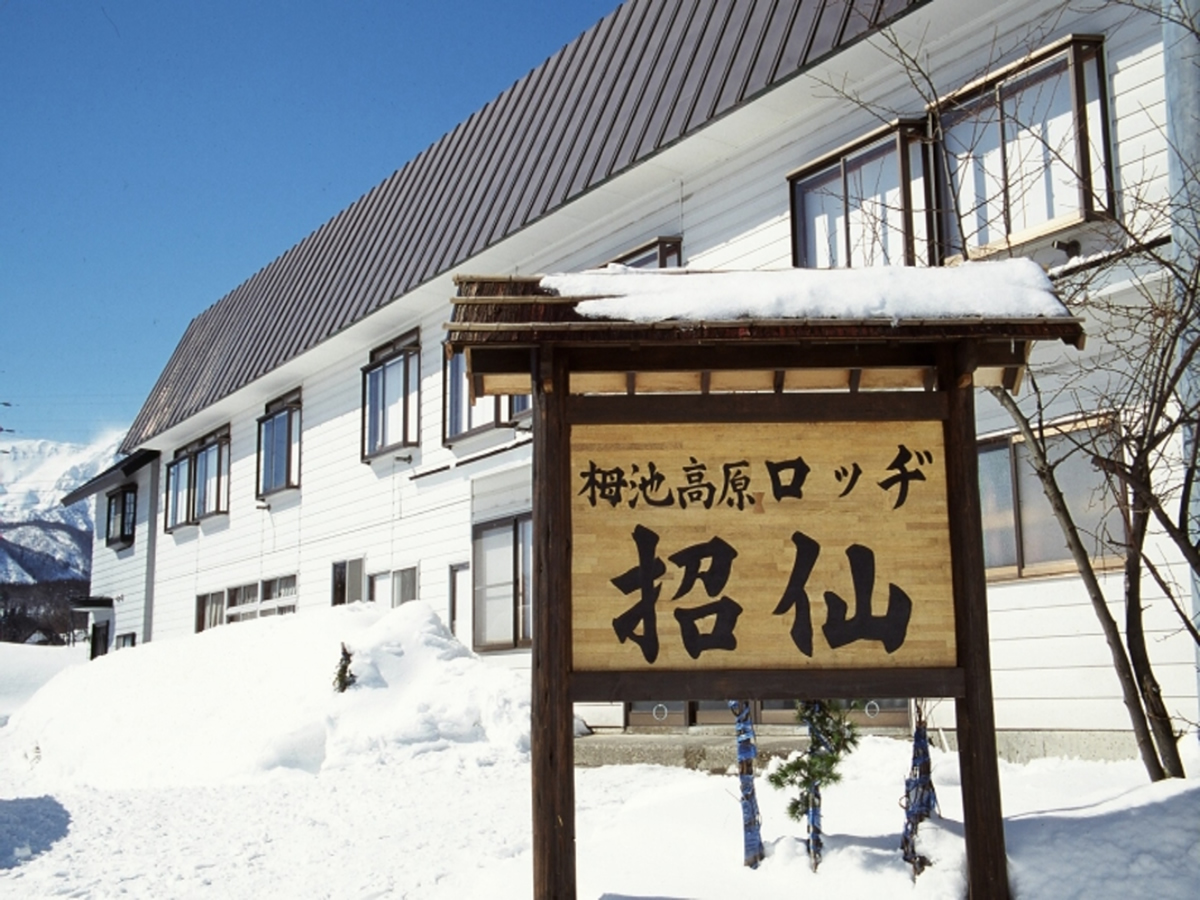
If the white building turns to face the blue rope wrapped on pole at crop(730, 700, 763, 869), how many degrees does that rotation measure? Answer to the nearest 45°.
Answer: approximately 45° to its left

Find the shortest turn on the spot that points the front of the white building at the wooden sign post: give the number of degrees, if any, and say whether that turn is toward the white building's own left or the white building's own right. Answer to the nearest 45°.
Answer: approximately 45° to the white building's own left

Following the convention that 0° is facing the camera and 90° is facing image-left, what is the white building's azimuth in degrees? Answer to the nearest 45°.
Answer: approximately 45°
